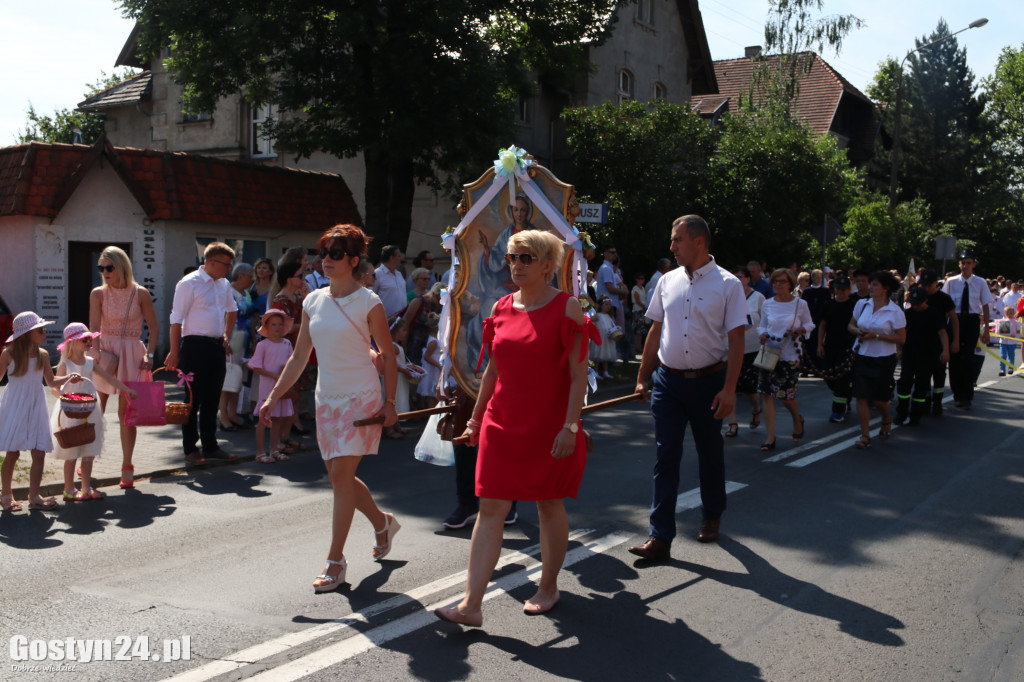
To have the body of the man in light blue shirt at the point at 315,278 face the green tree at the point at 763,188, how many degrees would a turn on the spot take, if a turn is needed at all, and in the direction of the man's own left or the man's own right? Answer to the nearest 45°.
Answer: approximately 90° to the man's own left

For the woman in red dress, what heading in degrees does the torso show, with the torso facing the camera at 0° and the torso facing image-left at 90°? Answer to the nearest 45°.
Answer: approximately 45°

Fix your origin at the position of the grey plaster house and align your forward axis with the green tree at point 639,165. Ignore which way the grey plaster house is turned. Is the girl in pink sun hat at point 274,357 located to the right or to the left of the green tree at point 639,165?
right

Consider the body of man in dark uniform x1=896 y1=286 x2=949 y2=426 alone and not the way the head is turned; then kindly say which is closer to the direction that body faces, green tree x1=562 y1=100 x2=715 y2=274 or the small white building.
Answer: the small white building

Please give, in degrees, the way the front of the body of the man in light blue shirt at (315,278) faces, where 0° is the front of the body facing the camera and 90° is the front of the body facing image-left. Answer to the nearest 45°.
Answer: approximately 315°

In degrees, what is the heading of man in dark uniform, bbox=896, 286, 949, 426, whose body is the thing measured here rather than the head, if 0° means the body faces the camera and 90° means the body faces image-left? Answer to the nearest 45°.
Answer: approximately 45°

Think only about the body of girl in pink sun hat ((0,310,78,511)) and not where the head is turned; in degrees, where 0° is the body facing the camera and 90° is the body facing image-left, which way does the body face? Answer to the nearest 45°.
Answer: approximately 315°
